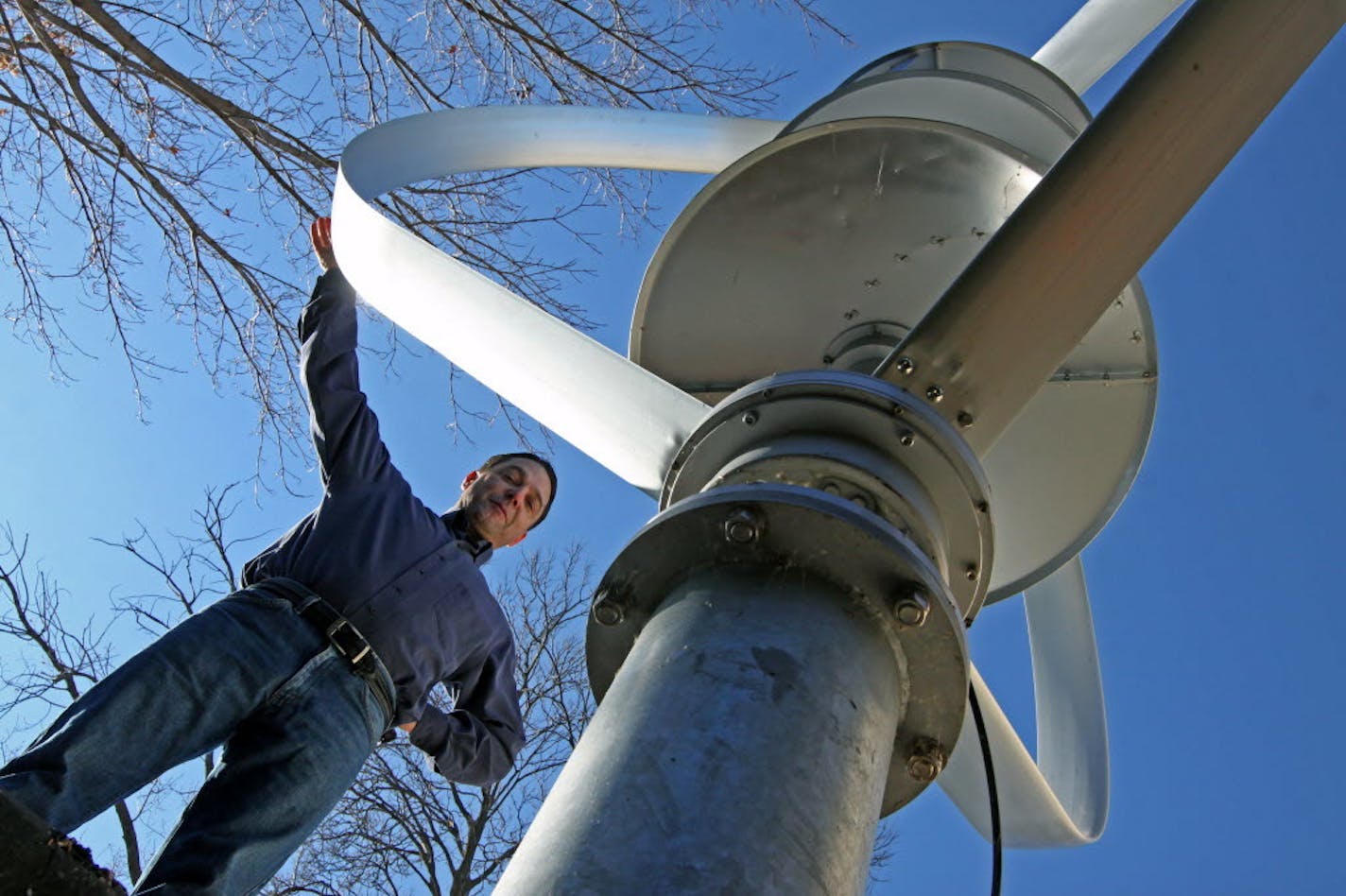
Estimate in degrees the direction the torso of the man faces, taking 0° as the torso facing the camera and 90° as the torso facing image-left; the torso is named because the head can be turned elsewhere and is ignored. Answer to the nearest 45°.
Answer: approximately 0°

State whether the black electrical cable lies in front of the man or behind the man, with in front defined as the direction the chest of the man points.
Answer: in front
